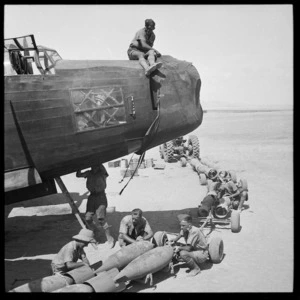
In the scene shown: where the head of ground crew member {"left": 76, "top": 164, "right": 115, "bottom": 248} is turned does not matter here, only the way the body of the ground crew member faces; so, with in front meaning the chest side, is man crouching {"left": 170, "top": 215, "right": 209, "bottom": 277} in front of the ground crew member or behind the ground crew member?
behind

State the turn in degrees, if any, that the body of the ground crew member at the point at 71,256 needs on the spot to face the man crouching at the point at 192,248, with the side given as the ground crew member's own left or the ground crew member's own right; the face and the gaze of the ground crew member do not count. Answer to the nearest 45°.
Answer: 0° — they already face them

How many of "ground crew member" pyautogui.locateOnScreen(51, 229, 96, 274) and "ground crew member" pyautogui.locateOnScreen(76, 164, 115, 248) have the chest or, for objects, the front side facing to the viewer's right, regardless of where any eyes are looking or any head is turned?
1

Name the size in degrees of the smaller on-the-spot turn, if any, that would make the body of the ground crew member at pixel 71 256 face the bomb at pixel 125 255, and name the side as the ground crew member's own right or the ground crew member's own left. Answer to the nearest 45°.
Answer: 0° — they already face it

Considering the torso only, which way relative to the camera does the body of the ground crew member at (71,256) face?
to the viewer's right

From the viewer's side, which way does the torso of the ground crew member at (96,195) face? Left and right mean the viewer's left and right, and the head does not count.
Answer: facing away from the viewer and to the left of the viewer

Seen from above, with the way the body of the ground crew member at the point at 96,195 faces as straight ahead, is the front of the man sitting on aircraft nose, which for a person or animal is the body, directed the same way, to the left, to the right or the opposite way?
the opposite way

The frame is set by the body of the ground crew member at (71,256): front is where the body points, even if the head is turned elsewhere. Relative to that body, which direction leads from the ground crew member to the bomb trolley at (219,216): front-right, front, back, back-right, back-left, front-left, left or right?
front-left

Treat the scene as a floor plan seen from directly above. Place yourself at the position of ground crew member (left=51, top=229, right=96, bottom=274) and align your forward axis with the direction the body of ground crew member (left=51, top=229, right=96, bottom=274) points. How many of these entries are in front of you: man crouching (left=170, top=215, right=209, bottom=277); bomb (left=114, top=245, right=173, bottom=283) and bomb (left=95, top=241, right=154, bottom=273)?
3
